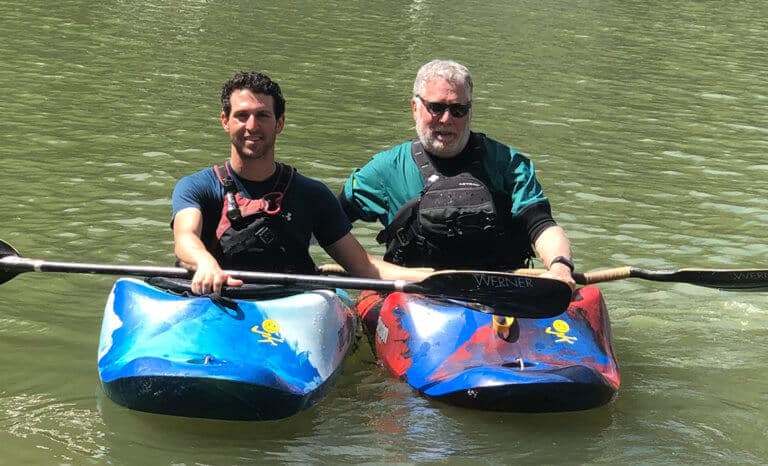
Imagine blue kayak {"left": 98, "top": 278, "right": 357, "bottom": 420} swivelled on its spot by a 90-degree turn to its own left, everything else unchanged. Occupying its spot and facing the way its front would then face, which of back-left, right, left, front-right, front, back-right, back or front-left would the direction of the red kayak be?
front

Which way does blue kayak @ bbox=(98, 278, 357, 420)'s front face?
toward the camera

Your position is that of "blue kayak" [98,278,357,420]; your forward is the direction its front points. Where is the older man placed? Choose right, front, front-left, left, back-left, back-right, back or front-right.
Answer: back-left

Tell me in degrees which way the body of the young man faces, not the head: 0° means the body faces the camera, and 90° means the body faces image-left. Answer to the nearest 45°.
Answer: approximately 0°

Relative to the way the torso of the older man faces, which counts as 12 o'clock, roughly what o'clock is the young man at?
The young man is roughly at 2 o'clock from the older man.

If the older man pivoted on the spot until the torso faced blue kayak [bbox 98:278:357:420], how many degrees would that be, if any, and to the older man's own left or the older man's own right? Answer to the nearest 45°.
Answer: approximately 45° to the older man's own right

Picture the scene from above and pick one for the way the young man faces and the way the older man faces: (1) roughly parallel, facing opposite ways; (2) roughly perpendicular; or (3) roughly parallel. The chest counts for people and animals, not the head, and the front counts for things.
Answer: roughly parallel

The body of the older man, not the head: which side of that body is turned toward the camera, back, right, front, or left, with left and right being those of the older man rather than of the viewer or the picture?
front

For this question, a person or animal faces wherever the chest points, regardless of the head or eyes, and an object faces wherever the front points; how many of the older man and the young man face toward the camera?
2
